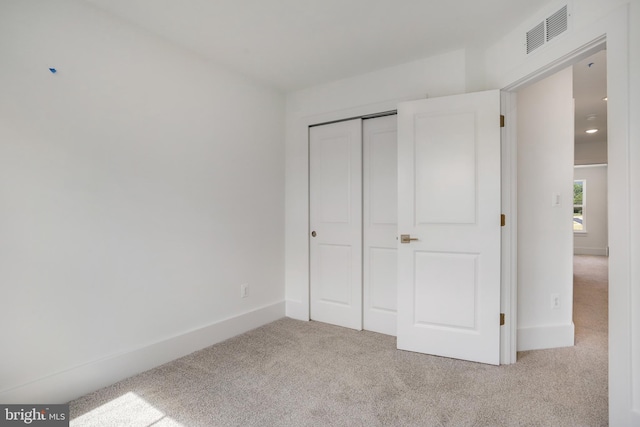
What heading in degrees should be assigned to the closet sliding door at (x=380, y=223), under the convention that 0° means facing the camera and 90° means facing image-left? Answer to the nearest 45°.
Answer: approximately 45°

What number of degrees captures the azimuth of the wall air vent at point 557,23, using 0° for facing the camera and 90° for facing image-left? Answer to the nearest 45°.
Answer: approximately 45°

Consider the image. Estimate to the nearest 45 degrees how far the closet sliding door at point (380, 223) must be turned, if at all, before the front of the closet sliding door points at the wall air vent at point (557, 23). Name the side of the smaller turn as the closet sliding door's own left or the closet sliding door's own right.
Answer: approximately 90° to the closet sliding door's own left

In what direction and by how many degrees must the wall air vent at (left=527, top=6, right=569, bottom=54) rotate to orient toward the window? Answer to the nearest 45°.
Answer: approximately 135° to its right
